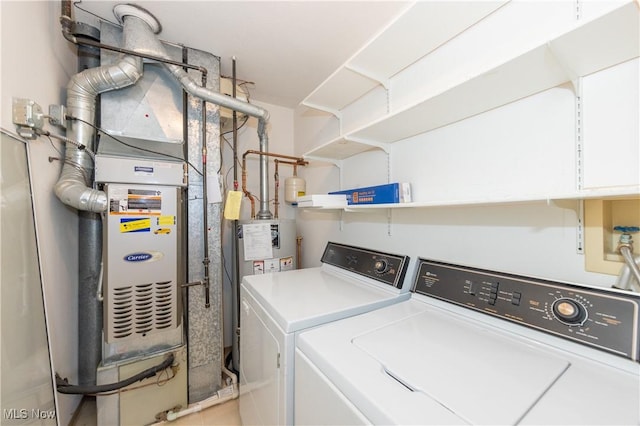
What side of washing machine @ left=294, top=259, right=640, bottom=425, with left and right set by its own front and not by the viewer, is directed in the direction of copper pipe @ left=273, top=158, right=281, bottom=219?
right

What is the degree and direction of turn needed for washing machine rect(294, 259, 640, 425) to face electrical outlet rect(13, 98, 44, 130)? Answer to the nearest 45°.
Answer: approximately 45° to its right

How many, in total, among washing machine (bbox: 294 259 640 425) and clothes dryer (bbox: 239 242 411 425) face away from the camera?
0

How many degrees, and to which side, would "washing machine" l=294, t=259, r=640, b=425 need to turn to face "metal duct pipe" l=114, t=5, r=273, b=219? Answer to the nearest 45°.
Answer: approximately 45° to its right

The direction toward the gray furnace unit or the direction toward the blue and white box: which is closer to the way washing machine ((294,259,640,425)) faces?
the gray furnace unit

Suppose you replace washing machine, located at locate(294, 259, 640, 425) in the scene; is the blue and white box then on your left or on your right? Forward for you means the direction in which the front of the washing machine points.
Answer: on your right

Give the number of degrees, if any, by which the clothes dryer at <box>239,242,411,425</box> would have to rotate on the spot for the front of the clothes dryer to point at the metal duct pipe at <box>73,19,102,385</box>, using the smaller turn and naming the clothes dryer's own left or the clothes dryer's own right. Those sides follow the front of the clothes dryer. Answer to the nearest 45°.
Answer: approximately 45° to the clothes dryer's own right

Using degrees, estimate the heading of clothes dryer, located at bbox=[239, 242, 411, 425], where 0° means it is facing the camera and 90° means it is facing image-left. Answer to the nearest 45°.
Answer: approximately 45°

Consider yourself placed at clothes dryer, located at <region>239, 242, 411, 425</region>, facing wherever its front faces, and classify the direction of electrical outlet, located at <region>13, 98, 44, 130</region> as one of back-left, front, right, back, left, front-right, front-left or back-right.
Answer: front-right

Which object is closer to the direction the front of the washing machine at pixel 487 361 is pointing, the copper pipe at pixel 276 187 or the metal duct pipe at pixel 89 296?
the metal duct pipe

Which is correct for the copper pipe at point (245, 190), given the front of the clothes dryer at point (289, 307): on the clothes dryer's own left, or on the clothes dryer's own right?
on the clothes dryer's own right
